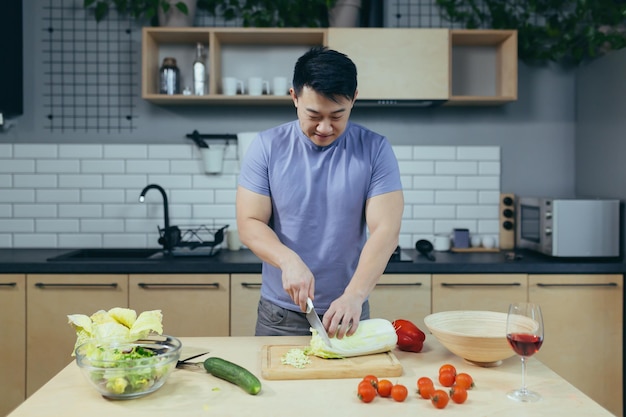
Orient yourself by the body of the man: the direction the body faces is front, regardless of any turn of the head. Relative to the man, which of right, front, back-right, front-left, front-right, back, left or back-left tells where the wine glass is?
front-left

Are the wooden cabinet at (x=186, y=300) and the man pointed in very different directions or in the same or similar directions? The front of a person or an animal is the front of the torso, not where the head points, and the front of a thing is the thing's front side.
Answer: same or similar directions

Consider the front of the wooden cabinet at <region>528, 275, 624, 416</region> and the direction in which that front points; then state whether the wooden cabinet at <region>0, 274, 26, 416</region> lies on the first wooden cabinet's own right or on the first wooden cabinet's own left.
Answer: on the first wooden cabinet's own right

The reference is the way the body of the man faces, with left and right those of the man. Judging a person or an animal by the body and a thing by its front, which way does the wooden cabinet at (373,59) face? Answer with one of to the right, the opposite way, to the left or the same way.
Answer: the same way

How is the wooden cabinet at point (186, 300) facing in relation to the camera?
toward the camera

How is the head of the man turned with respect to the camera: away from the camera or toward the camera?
toward the camera

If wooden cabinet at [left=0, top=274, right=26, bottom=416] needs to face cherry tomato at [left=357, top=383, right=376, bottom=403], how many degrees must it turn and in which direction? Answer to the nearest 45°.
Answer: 0° — it already faces it

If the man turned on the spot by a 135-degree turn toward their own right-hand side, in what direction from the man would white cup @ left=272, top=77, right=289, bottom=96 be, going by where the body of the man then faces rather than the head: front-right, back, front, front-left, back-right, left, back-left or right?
front-right

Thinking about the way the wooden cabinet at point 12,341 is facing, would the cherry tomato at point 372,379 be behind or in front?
in front

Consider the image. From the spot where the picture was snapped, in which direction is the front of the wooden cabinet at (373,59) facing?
facing the viewer

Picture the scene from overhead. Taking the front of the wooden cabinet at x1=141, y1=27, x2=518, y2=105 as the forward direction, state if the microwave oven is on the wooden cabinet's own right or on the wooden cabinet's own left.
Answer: on the wooden cabinet's own left

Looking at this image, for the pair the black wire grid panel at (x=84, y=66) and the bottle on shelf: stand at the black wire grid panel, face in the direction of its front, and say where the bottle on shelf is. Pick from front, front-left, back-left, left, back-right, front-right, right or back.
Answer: front-left

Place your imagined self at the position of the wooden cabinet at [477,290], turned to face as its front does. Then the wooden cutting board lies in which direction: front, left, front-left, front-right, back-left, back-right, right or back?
front

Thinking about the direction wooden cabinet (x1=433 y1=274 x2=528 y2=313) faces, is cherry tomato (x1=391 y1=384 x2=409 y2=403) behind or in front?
in front

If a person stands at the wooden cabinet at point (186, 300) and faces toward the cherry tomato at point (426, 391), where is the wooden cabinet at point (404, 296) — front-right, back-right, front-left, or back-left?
front-left

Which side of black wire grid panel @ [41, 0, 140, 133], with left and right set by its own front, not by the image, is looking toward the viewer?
front

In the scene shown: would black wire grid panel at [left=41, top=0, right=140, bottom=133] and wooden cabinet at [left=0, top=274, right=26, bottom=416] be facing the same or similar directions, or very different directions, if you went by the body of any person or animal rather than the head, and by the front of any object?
same or similar directions

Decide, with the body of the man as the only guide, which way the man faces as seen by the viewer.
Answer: toward the camera
